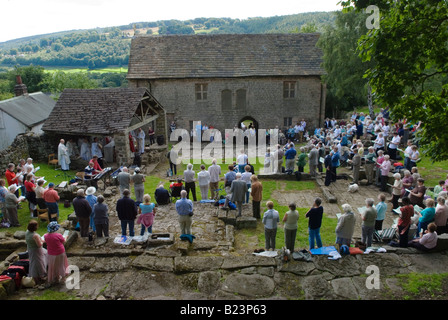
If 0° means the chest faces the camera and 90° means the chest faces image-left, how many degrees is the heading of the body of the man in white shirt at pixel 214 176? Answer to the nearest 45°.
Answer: approximately 180°

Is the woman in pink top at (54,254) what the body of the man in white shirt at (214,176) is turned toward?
no

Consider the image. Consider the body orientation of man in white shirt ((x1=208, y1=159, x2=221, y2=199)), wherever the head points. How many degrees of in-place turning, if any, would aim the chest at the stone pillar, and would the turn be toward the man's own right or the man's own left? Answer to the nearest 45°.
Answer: approximately 45° to the man's own left

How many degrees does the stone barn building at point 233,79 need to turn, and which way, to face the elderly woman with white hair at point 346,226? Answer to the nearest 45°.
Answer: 0° — it already faces them

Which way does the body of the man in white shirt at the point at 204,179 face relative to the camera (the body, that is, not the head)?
away from the camera

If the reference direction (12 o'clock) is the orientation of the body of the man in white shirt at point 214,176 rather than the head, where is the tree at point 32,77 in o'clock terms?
The tree is roughly at 11 o'clock from the man in white shirt.

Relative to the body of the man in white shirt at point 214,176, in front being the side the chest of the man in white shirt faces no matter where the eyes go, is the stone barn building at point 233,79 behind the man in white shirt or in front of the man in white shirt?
in front

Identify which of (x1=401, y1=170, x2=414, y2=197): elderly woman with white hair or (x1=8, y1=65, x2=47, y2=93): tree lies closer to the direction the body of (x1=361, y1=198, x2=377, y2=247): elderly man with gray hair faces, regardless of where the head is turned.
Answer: the tree

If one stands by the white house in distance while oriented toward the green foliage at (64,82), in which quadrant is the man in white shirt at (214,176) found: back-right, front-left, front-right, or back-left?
back-right

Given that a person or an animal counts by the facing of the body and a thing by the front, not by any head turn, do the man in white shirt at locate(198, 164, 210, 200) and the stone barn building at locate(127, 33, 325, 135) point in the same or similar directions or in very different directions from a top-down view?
very different directions

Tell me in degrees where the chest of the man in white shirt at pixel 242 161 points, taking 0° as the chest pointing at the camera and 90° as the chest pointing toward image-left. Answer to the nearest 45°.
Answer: approximately 180°

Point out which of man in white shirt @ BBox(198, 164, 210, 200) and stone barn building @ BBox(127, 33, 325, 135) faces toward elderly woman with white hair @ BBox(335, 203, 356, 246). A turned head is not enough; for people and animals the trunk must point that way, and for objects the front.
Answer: the stone barn building

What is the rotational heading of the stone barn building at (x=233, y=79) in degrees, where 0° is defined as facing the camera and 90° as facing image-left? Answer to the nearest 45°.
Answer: approximately 0°

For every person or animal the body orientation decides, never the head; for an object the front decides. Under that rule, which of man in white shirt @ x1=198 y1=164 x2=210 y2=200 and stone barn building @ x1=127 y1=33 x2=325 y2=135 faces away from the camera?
the man in white shirt

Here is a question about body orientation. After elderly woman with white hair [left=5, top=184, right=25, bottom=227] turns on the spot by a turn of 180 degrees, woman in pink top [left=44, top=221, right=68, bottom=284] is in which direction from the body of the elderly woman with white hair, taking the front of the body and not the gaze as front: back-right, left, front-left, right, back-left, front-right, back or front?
front-left

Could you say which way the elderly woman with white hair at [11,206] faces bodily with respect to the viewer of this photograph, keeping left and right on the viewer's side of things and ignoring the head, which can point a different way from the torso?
facing away from the viewer and to the right of the viewer

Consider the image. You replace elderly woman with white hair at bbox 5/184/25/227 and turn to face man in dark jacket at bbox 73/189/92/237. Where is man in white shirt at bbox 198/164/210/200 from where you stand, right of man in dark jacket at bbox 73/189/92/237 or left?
left

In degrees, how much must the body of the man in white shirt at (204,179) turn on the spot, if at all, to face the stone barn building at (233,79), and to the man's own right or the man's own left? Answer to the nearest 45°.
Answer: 0° — they already face it

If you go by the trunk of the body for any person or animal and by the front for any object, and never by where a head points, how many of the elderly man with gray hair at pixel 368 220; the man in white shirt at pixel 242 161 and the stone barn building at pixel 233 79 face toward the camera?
1

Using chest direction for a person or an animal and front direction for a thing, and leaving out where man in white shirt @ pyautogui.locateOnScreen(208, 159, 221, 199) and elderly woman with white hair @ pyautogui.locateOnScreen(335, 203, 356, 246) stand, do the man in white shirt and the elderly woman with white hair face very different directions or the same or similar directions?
same or similar directions
